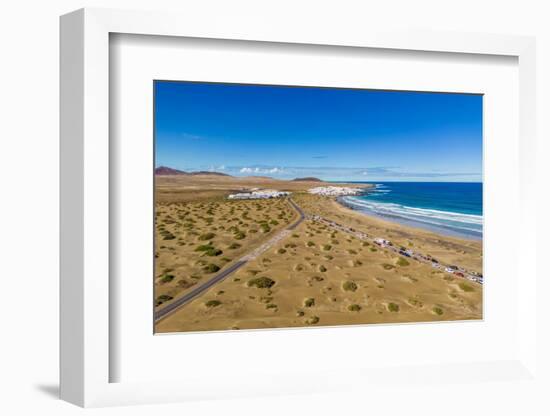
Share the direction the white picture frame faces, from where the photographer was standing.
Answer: facing the viewer and to the right of the viewer
